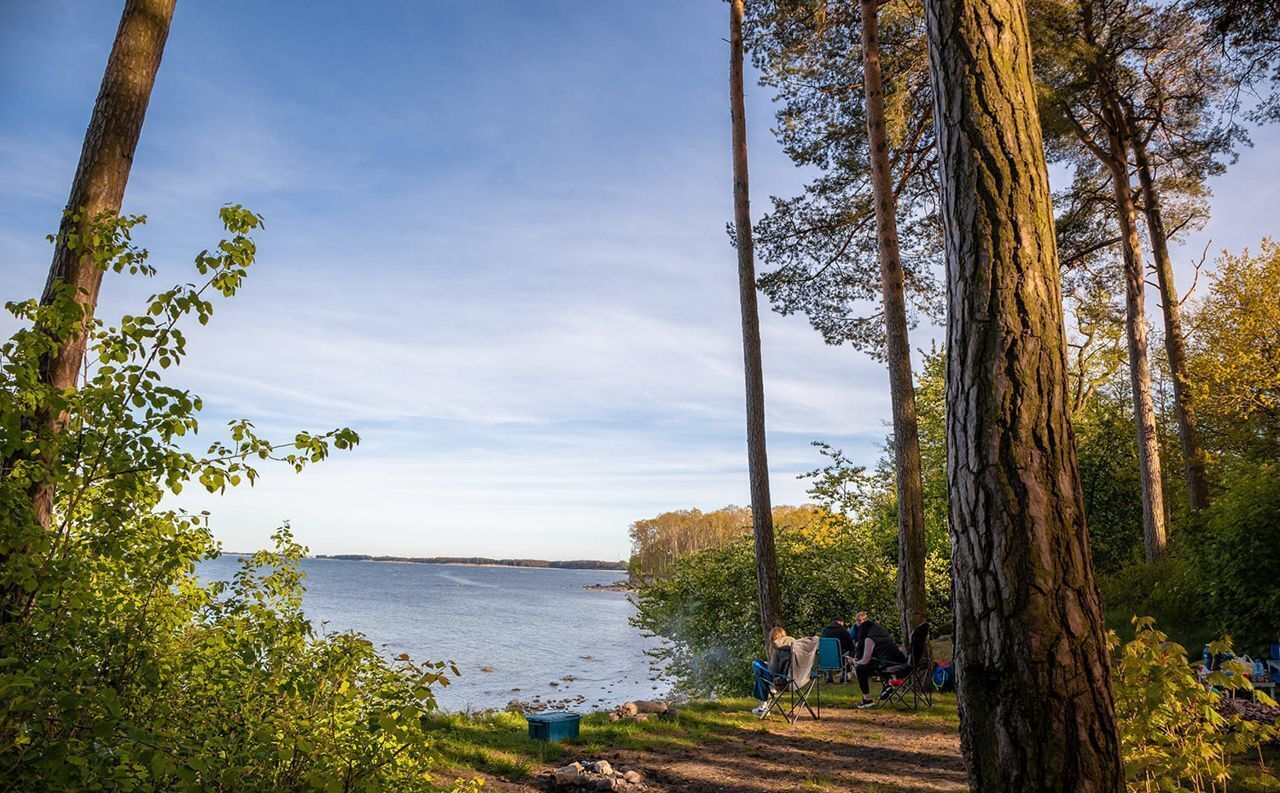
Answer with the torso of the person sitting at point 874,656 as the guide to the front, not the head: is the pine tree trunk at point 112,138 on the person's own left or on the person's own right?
on the person's own left

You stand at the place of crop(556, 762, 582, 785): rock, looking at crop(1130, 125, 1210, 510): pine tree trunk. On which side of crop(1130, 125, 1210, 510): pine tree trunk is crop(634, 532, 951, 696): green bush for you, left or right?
left

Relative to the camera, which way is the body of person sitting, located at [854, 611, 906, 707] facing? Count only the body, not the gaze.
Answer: to the viewer's left
